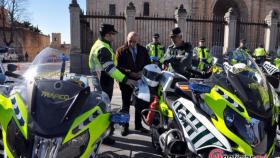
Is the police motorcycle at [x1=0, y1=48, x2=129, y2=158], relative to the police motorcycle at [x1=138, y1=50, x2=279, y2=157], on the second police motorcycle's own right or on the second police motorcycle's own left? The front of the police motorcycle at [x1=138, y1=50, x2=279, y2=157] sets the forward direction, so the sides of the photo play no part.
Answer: on the second police motorcycle's own right

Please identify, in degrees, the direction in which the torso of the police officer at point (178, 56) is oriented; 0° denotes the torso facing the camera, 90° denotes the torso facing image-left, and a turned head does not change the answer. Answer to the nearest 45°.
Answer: approximately 45°

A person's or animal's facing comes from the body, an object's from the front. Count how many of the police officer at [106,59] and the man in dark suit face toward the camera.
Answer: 1

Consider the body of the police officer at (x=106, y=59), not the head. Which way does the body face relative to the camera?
to the viewer's right

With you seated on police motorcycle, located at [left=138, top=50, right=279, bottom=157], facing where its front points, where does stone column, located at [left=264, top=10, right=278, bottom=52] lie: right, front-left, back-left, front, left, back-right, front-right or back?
back-left

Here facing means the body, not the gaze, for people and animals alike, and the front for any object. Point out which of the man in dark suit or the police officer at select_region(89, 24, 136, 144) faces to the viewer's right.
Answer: the police officer

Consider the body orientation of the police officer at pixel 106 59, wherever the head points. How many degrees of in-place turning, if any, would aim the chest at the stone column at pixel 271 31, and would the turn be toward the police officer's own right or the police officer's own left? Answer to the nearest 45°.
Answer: approximately 45° to the police officer's own left

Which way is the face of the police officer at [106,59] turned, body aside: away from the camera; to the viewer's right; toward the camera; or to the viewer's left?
to the viewer's right
